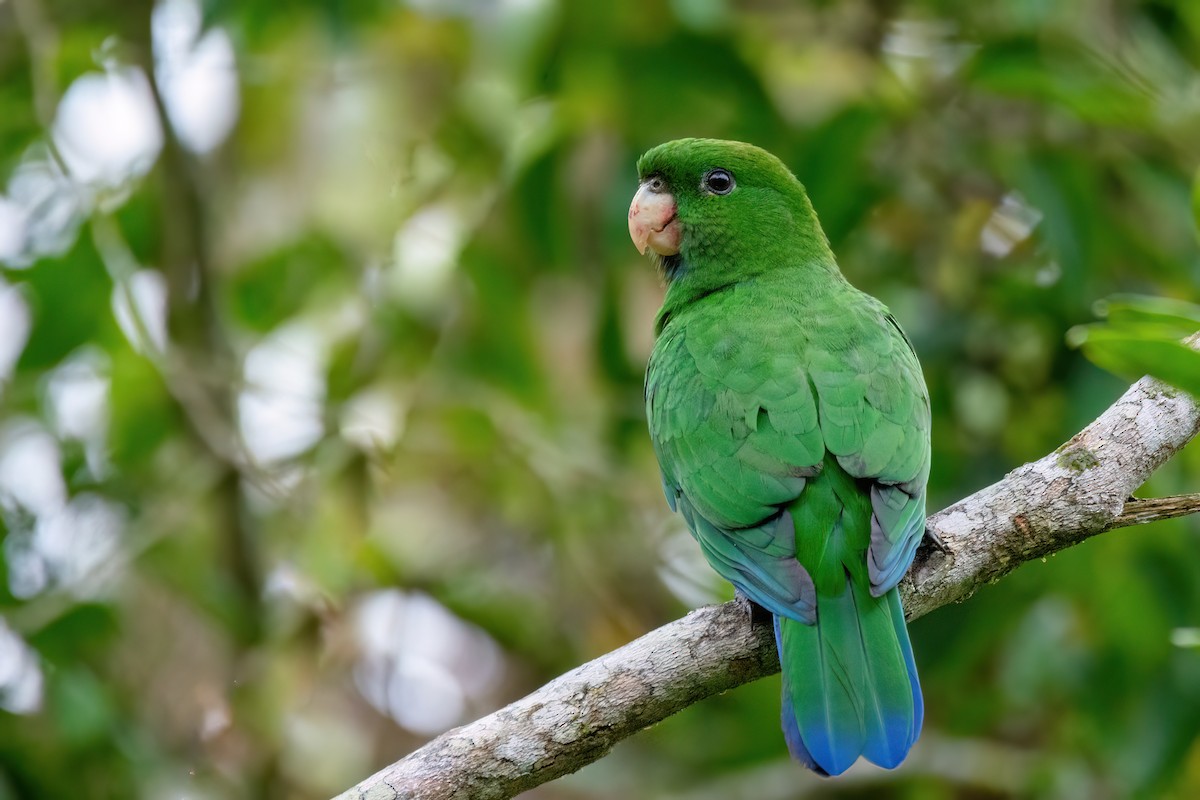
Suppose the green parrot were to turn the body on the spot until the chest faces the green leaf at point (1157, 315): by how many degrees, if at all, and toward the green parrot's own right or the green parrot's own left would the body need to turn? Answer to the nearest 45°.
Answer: approximately 135° to the green parrot's own right

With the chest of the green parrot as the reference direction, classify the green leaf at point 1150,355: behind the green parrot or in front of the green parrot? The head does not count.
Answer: behind

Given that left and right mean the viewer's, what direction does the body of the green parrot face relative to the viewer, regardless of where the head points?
facing away from the viewer and to the left of the viewer
